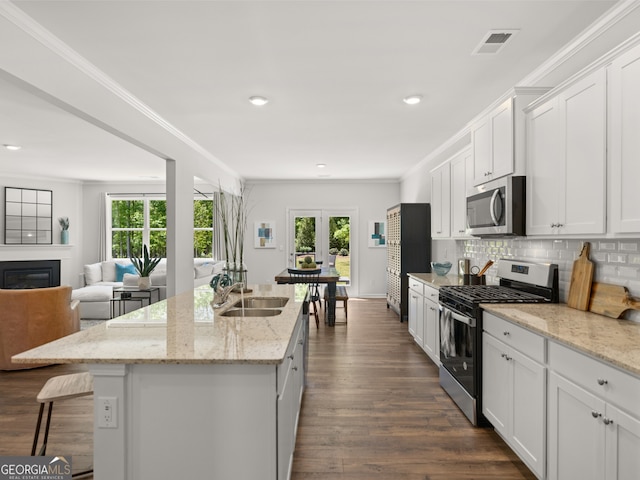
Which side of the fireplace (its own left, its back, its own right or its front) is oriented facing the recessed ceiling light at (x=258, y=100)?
front

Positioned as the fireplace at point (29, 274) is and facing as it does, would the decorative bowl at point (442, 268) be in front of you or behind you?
in front

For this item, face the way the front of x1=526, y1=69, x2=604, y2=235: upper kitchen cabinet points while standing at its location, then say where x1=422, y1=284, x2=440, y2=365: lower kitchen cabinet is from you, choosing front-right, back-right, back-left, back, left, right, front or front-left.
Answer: right

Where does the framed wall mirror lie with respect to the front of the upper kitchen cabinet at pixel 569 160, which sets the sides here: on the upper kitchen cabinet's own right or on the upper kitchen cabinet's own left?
on the upper kitchen cabinet's own right

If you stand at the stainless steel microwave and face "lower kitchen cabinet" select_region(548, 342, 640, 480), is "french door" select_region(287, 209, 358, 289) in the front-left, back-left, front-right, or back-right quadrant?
back-right

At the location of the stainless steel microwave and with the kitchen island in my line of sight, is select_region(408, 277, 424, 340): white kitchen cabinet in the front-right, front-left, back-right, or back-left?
back-right

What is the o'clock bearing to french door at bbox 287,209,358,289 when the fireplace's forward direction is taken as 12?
The french door is roughly at 10 o'clock from the fireplace.

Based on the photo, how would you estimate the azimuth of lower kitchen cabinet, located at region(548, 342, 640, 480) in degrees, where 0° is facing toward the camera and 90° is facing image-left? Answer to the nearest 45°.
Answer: approximately 45°

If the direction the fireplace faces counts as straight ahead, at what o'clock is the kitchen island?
The kitchen island is roughly at 12 o'clock from the fireplace.

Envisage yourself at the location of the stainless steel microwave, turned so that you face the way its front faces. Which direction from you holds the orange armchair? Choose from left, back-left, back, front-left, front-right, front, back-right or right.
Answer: front-right

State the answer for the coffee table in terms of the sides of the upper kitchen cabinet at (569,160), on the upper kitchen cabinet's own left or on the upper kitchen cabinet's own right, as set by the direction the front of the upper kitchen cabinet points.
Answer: on the upper kitchen cabinet's own right
